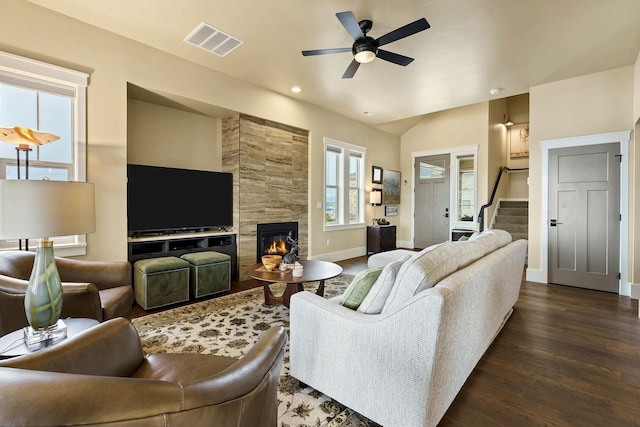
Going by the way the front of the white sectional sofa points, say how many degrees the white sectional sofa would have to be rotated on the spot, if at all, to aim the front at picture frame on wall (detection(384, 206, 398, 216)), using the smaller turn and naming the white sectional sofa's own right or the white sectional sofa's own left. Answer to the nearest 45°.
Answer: approximately 45° to the white sectional sofa's own right

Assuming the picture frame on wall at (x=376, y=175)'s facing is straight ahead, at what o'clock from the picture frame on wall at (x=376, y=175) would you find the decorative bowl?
The decorative bowl is roughly at 2 o'clock from the picture frame on wall.

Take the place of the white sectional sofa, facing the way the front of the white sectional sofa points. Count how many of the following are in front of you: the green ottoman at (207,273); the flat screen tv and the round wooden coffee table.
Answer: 3

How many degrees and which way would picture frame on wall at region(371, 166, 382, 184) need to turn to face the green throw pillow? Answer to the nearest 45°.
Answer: approximately 45° to its right

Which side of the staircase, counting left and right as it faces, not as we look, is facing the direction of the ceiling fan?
front

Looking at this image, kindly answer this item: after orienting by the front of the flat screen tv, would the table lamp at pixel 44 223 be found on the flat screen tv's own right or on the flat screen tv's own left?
on the flat screen tv's own right

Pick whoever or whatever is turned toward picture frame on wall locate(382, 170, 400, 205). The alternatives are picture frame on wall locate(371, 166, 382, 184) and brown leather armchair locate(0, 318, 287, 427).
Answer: the brown leather armchair

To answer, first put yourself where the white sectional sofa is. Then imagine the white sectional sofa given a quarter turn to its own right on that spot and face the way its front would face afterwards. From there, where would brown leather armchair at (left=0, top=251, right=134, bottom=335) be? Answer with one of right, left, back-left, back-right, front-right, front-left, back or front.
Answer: back-left

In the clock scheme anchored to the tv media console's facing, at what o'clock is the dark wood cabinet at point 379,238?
The dark wood cabinet is roughly at 10 o'clock from the tv media console.

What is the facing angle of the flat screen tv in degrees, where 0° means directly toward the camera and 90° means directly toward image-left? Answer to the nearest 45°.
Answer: approximately 315°

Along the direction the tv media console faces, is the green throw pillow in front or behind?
in front

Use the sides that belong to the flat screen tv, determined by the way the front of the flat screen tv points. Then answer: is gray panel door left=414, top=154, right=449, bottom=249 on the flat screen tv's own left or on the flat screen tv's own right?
on the flat screen tv's own left

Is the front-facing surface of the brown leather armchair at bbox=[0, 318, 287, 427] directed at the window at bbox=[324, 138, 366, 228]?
yes

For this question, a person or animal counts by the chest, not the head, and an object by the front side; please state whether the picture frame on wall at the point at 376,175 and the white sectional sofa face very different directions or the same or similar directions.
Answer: very different directions

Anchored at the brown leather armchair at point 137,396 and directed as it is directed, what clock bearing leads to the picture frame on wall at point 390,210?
The picture frame on wall is roughly at 12 o'clock from the brown leather armchair.

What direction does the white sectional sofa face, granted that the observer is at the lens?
facing away from the viewer and to the left of the viewer
